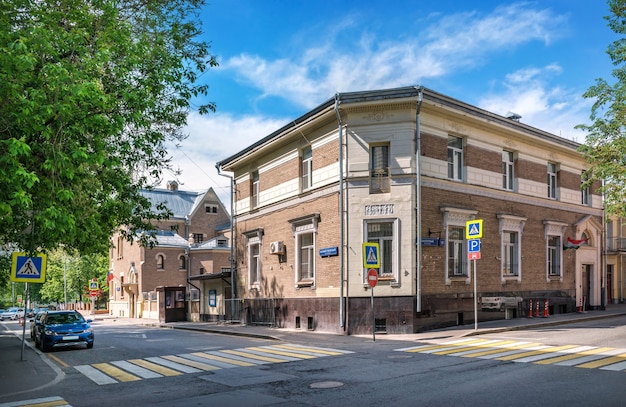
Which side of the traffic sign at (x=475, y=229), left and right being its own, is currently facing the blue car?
right

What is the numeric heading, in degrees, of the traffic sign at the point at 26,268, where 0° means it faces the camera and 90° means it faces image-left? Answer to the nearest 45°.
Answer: approximately 0°

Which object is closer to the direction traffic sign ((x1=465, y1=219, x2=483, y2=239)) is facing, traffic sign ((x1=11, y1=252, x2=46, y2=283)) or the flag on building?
the traffic sign

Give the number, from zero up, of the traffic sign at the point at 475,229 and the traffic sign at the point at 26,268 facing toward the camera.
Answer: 2

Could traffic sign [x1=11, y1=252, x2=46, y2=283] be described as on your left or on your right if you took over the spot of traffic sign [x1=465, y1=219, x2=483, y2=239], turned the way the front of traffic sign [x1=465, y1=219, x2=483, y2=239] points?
on your right

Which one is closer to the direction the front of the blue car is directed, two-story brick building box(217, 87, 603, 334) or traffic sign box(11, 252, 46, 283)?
the traffic sign
